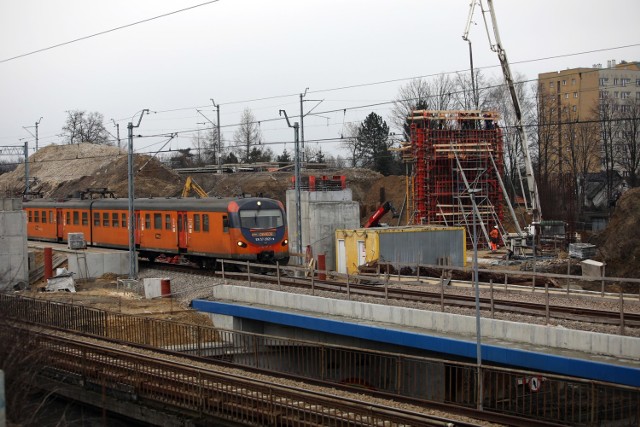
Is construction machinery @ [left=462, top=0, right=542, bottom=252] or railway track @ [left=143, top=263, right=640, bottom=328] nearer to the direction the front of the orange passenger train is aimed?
the railway track

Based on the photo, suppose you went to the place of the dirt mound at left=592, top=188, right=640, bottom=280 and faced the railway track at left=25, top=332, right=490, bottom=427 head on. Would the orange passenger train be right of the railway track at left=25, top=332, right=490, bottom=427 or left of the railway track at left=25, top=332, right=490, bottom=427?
right

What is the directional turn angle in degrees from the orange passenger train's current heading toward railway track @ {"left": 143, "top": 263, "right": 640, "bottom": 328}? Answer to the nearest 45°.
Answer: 0° — it already faces it

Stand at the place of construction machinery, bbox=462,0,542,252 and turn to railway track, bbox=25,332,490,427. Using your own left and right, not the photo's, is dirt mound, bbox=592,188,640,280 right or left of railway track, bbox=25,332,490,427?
left

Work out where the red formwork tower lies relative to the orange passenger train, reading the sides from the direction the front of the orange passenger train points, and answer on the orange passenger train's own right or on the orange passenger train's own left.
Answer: on the orange passenger train's own left

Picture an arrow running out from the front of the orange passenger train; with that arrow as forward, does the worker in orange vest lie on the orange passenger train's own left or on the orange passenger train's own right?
on the orange passenger train's own left

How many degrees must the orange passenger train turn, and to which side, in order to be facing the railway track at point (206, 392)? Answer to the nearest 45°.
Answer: approximately 45° to its right

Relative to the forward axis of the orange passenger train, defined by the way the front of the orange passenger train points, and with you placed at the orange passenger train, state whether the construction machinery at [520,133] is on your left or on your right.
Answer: on your left

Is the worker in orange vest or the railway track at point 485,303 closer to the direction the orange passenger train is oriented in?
the railway track

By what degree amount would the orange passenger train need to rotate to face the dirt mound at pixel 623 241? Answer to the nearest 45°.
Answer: approximately 45° to its left

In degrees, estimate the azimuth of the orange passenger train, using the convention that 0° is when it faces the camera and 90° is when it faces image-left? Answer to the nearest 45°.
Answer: approximately 315°
